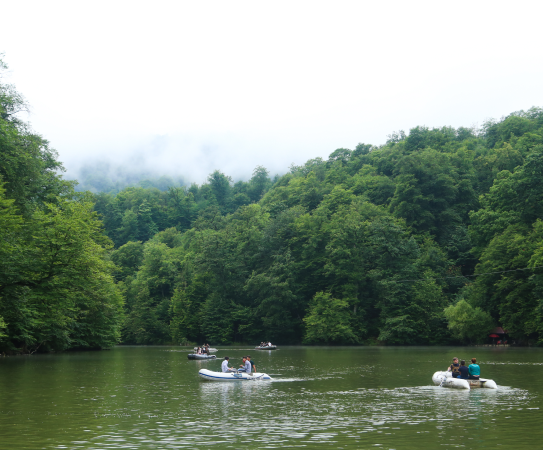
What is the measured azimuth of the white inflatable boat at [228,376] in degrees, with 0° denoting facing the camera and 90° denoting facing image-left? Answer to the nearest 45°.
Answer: approximately 90°

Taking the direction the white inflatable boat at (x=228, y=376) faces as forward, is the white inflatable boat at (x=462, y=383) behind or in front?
behind
